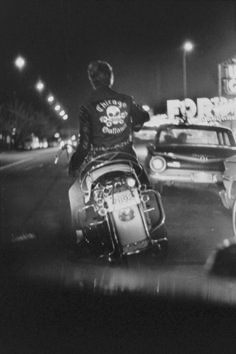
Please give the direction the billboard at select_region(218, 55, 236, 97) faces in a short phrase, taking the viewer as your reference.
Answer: facing the viewer and to the left of the viewer

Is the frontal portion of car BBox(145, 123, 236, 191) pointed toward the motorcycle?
no

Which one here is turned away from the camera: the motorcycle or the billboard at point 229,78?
the motorcycle

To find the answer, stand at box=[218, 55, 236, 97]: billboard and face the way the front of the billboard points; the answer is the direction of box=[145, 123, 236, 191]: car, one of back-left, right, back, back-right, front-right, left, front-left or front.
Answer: front-left

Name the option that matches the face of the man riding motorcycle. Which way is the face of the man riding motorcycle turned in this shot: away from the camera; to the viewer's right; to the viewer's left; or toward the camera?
away from the camera

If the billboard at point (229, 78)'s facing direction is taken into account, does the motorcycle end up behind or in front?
in front

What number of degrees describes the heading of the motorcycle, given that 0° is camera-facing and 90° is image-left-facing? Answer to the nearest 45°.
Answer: approximately 180°

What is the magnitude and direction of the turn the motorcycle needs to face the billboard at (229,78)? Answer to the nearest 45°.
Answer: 0° — it already faces it
